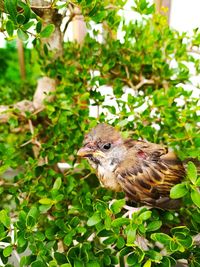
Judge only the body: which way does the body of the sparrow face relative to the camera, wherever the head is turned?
to the viewer's left
